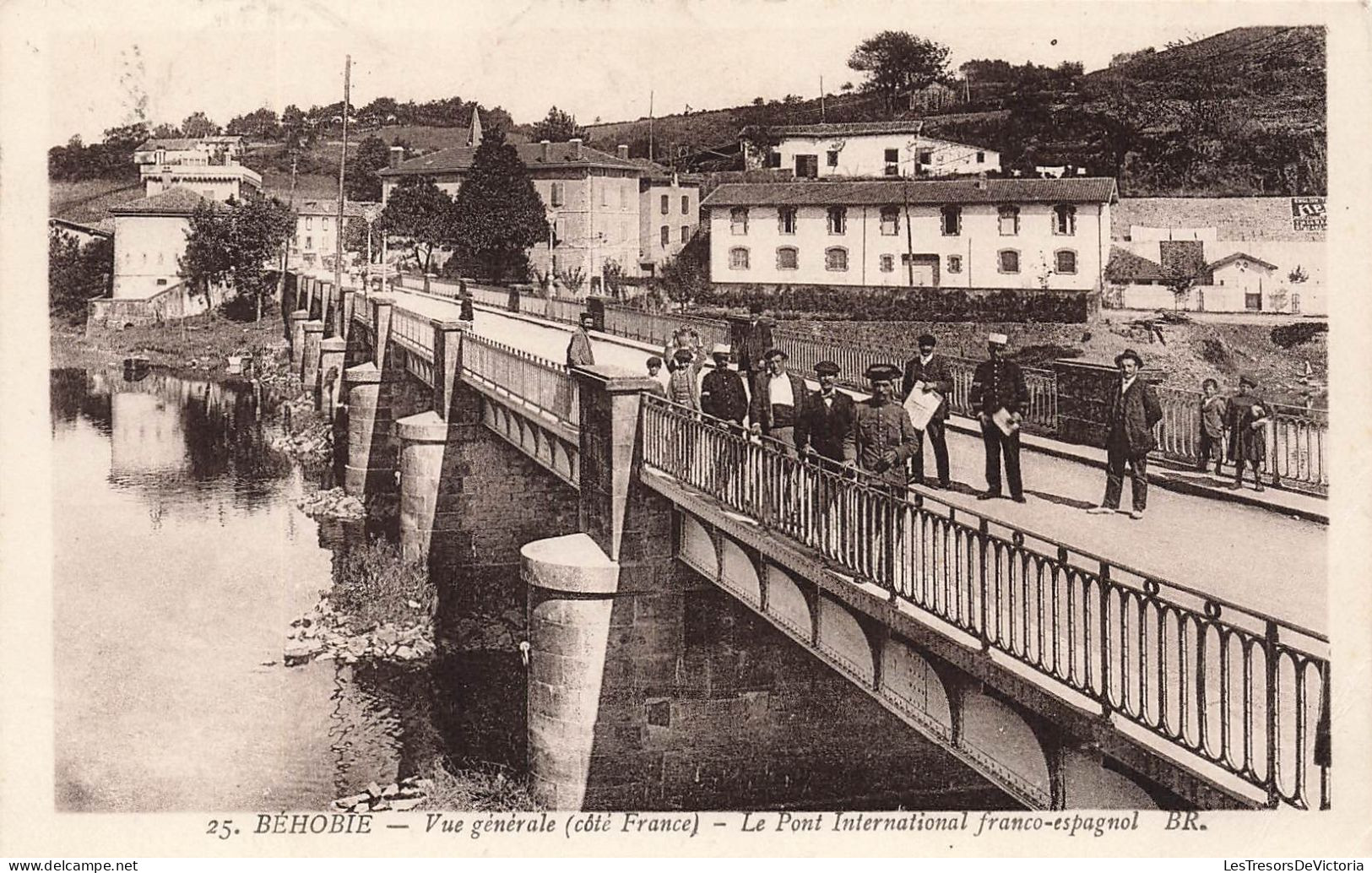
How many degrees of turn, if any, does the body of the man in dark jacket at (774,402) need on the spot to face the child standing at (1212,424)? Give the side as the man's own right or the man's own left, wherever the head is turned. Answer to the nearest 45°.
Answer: approximately 90° to the man's own left

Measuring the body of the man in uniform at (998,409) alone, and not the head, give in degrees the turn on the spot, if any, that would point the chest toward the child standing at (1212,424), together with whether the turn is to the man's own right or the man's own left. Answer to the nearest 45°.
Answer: approximately 135° to the man's own left

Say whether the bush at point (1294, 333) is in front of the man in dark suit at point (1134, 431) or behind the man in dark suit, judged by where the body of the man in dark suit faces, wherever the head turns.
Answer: behind

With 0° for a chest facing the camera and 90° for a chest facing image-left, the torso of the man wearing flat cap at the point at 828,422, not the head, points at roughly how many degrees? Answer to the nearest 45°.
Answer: approximately 0°

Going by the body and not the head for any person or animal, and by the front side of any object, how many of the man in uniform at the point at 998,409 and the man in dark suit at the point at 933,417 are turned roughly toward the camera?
2

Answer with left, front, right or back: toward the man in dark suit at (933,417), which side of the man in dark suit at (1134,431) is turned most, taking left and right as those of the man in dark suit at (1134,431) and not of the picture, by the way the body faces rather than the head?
right
